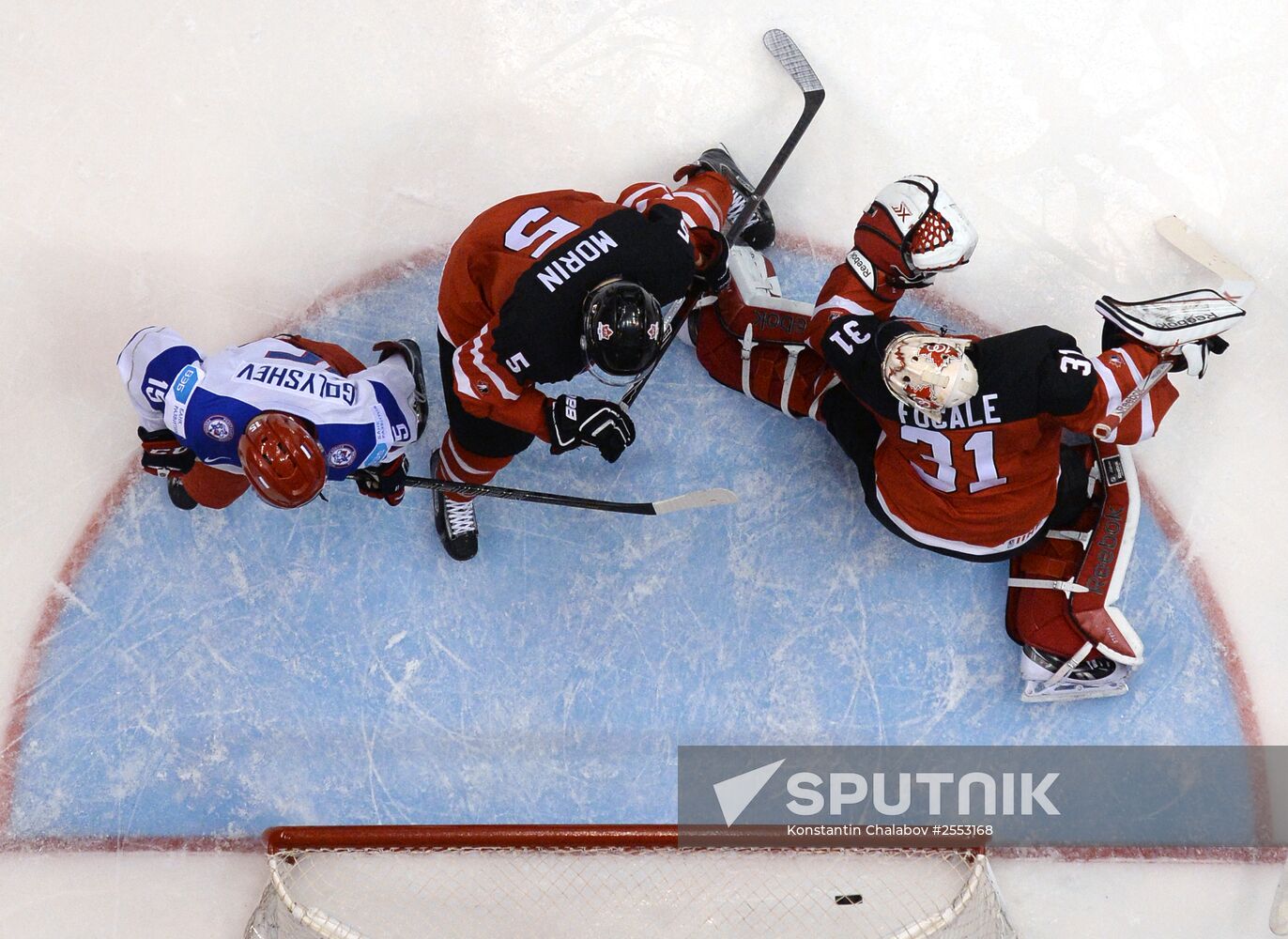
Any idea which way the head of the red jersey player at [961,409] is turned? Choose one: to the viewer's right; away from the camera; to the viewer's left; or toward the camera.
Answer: away from the camera

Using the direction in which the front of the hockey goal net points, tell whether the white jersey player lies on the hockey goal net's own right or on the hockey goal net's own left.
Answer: on the hockey goal net's own left

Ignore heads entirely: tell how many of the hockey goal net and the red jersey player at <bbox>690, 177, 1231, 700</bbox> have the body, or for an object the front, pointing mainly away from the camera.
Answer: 2

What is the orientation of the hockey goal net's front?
away from the camera

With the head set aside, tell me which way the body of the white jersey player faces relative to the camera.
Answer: toward the camera

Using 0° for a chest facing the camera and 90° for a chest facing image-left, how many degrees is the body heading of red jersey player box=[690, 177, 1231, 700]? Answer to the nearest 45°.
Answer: approximately 180°

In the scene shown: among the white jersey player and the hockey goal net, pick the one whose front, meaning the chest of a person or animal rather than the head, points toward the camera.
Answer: the white jersey player

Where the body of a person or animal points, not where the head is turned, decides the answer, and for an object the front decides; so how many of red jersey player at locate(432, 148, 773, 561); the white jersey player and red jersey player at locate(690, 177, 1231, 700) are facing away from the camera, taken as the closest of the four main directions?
1

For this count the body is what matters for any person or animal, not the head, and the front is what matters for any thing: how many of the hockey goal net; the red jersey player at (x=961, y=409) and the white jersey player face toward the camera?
1

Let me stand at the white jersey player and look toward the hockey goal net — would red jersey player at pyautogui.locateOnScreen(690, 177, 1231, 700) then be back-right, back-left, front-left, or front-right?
front-left

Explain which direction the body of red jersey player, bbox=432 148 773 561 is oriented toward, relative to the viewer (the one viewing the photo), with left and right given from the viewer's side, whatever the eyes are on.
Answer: facing the viewer and to the right of the viewer
